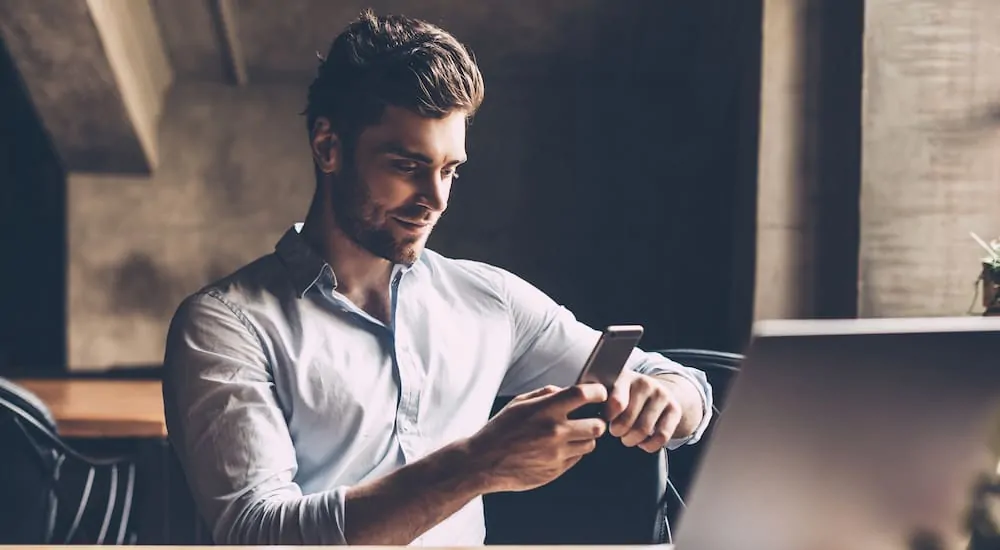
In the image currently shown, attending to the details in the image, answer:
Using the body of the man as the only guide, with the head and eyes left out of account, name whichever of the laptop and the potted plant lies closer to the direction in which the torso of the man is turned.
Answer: the laptop

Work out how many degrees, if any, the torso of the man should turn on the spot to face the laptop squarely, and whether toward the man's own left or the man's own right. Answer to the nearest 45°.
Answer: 0° — they already face it

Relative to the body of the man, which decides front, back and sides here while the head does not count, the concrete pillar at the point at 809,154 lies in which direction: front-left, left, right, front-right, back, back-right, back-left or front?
left

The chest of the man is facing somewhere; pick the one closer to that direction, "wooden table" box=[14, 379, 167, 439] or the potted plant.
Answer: the potted plant

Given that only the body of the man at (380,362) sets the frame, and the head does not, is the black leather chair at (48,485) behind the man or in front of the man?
behind

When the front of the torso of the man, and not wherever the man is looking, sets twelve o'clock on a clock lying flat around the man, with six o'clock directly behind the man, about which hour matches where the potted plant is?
The potted plant is roughly at 10 o'clock from the man.

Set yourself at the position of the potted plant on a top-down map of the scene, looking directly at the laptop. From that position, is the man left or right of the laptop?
right

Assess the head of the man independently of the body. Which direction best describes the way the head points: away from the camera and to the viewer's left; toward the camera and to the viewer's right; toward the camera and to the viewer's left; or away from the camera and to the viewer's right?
toward the camera and to the viewer's right

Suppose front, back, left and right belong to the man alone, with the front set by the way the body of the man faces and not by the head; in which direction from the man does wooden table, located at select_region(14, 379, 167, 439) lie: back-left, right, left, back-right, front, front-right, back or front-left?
back

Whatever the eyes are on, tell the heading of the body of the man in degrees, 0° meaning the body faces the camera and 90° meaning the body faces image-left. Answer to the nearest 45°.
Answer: approximately 315°
